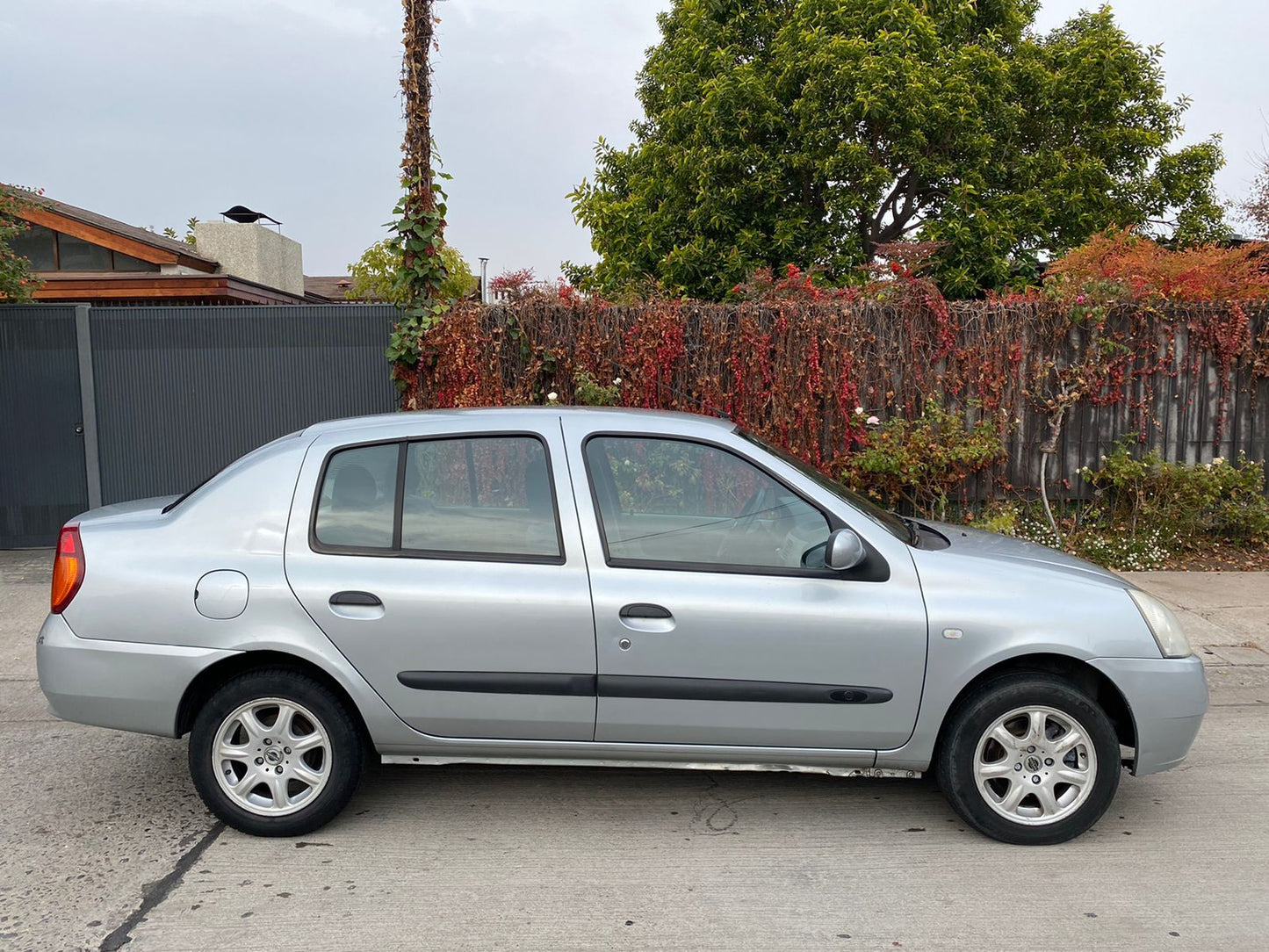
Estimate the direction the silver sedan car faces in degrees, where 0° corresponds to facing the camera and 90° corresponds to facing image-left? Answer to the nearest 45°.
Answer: approximately 270°

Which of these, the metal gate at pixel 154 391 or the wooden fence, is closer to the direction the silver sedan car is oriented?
the wooden fence

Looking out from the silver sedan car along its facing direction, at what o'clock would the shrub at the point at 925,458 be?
The shrub is roughly at 10 o'clock from the silver sedan car.

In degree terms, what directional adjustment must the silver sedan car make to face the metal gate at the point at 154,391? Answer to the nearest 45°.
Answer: approximately 135° to its left

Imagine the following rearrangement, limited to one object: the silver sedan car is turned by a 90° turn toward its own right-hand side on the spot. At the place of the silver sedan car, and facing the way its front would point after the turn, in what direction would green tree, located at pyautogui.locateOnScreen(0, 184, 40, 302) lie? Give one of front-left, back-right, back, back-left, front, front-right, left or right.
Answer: back-right

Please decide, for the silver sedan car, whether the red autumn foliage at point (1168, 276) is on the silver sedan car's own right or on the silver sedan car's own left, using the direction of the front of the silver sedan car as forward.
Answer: on the silver sedan car's own left

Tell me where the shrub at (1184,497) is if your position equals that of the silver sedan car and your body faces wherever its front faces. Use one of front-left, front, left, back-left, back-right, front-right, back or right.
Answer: front-left

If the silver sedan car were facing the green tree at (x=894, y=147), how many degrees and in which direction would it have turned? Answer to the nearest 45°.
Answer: approximately 90° to its left

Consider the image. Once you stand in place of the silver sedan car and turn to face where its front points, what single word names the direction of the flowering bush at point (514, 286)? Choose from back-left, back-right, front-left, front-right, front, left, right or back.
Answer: left

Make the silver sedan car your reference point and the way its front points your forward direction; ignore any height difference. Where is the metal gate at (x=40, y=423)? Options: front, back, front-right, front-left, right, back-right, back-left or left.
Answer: back-left
